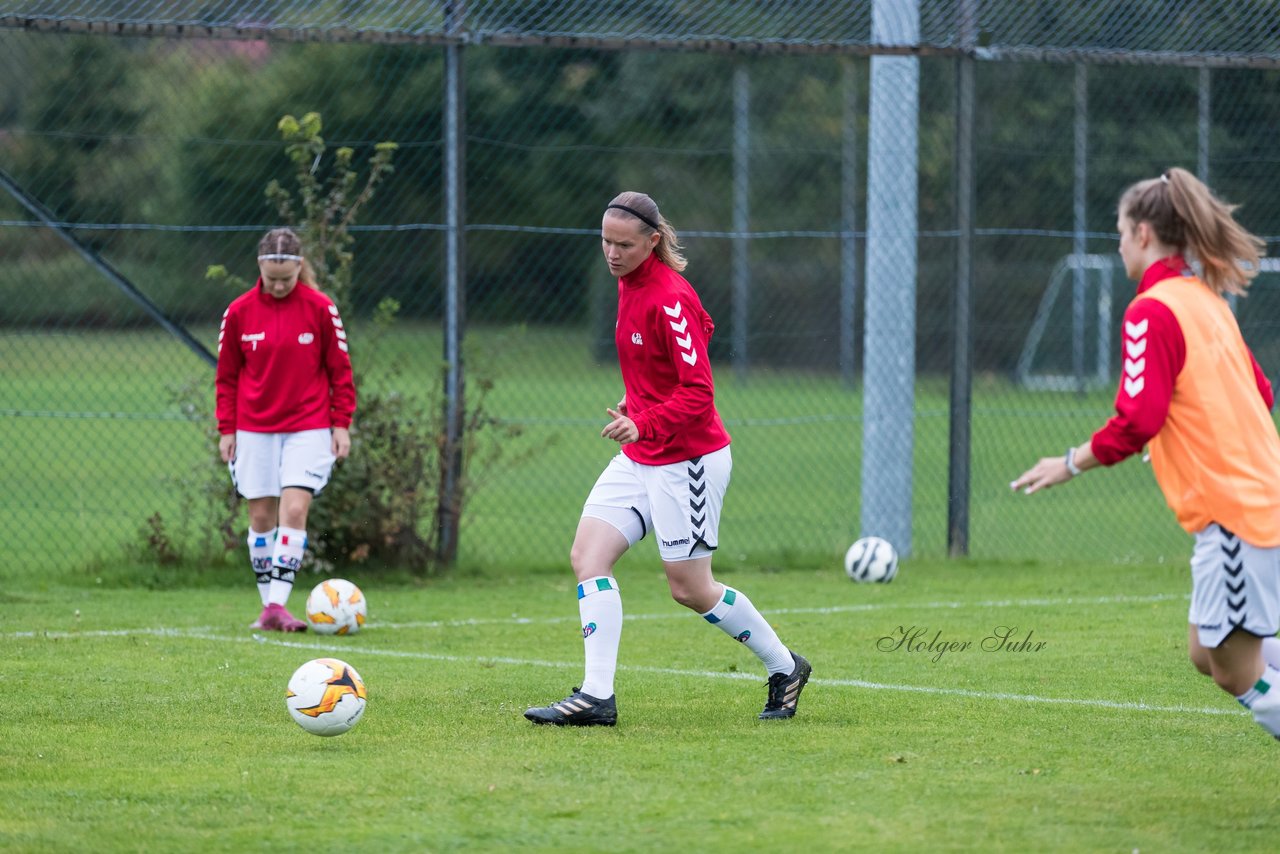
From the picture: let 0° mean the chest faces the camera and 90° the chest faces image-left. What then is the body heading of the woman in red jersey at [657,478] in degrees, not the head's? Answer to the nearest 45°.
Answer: approximately 45°

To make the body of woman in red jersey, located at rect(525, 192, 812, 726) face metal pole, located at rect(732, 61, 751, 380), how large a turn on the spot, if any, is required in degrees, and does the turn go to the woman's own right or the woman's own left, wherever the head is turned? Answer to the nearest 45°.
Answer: approximately 135° to the woman's own right

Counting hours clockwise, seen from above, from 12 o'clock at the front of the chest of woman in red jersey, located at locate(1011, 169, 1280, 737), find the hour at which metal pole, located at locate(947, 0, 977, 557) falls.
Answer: The metal pole is roughly at 1 o'clock from the woman in red jersey.

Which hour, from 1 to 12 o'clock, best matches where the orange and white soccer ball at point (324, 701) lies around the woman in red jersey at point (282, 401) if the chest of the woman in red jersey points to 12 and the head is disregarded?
The orange and white soccer ball is roughly at 12 o'clock from the woman in red jersey.

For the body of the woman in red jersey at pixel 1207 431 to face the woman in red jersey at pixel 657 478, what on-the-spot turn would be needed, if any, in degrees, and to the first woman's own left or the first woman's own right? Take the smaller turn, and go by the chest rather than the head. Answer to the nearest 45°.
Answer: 0° — they already face them

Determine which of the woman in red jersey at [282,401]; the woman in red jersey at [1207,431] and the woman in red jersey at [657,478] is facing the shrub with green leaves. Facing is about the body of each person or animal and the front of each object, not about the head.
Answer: the woman in red jersey at [1207,431]

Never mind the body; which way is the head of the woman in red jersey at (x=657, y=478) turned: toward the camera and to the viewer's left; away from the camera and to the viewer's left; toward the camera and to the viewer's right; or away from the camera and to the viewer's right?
toward the camera and to the viewer's left

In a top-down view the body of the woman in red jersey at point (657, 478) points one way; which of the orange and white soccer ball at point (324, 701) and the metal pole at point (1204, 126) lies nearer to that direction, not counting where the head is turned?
the orange and white soccer ball

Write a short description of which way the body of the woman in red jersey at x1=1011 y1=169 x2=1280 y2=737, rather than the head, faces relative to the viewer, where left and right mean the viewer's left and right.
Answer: facing away from the viewer and to the left of the viewer

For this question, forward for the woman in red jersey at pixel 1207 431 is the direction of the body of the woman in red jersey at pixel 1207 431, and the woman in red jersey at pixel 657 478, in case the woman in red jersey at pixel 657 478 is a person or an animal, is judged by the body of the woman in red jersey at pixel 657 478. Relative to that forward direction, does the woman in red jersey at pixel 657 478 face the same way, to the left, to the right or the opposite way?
to the left

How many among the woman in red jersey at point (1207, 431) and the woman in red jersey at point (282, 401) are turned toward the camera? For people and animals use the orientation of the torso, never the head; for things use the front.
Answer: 1

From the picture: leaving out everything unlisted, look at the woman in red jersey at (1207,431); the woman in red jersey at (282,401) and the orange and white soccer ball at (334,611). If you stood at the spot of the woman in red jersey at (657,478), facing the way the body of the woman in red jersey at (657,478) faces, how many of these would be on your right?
2
